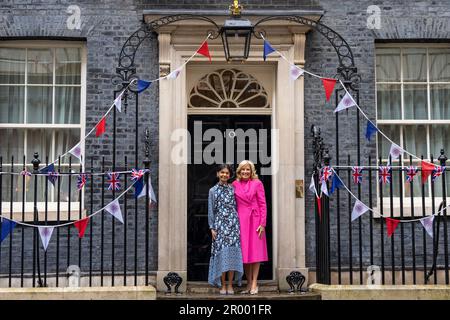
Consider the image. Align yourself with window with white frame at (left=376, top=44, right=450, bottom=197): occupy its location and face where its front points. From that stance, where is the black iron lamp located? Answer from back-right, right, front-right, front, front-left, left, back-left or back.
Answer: front-right

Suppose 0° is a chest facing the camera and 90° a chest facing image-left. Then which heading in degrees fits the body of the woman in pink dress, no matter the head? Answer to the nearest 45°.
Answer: approximately 0°

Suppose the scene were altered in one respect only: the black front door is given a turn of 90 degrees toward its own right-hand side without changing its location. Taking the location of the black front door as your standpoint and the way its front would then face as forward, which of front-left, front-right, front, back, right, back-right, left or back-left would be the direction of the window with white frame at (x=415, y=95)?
back

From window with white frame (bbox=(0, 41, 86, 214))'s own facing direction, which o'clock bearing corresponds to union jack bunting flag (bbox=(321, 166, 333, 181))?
The union jack bunting flag is roughly at 10 o'clock from the window with white frame.

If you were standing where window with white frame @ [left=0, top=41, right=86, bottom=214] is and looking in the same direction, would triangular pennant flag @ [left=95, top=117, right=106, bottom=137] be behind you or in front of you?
in front

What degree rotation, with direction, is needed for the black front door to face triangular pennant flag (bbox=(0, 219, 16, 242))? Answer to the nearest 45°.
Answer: approximately 45° to its right

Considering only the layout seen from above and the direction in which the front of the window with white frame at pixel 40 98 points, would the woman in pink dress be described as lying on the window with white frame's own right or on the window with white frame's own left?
on the window with white frame's own left

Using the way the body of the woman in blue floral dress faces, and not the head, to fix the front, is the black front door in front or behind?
behind

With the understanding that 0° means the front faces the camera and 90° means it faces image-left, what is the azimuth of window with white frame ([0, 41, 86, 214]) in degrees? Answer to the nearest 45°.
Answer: approximately 0°
